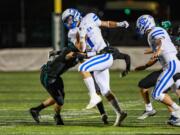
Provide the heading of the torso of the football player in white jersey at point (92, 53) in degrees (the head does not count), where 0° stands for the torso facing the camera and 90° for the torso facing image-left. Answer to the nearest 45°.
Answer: approximately 45°

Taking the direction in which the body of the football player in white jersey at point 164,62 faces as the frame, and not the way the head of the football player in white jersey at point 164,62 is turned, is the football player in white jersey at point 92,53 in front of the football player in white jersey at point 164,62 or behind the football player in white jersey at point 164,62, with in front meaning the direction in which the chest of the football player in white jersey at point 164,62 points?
in front

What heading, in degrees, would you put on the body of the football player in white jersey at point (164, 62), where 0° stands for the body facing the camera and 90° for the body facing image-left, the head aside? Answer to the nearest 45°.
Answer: approximately 90°

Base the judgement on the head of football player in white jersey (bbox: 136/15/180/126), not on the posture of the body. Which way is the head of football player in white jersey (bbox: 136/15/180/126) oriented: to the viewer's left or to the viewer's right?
to the viewer's left

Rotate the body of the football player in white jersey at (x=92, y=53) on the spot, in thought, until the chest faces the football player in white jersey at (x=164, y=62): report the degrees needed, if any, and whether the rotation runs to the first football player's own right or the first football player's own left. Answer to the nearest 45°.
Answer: approximately 135° to the first football player's own left

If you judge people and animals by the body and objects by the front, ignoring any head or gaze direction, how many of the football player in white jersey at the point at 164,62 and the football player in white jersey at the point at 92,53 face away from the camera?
0
